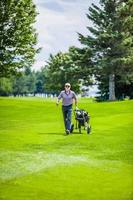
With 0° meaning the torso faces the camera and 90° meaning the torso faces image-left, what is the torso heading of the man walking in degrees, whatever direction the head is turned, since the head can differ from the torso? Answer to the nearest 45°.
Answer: approximately 0°
